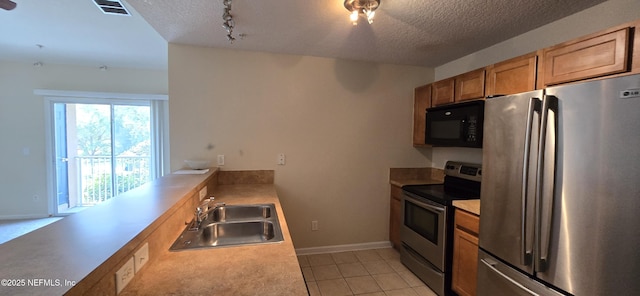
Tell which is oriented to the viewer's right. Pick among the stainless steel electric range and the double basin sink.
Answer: the double basin sink

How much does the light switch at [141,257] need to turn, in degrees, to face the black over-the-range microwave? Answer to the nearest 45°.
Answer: approximately 45° to its left

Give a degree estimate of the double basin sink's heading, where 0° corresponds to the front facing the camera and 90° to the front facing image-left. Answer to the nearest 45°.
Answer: approximately 270°

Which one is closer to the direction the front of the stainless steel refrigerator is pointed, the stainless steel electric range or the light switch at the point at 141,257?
the light switch

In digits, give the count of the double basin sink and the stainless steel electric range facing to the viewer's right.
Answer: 1

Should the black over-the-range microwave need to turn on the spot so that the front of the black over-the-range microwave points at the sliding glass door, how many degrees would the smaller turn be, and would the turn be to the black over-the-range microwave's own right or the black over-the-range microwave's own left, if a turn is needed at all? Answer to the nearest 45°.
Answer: approximately 45° to the black over-the-range microwave's own right

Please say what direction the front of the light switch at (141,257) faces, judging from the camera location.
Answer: facing the viewer and to the right of the viewer

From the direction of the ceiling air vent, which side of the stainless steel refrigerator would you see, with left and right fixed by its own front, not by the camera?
front

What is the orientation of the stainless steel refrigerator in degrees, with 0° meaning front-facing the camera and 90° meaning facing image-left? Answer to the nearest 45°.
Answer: approximately 45°
